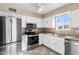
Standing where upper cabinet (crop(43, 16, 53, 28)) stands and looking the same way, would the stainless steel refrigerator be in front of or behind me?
in front

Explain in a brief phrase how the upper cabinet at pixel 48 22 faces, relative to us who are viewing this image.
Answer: facing the viewer and to the left of the viewer
